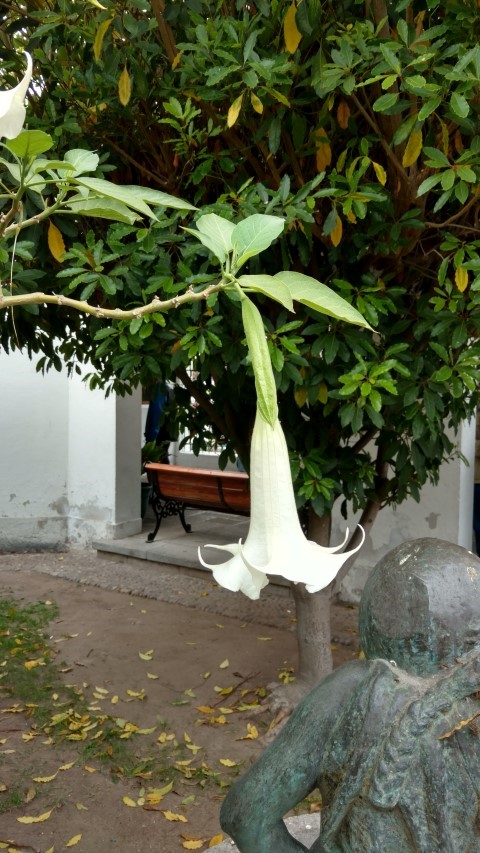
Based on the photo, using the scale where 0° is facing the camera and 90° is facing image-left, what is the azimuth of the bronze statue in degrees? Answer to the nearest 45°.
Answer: approximately 180°

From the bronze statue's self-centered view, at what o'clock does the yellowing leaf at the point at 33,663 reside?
The yellowing leaf is roughly at 11 o'clock from the bronze statue.

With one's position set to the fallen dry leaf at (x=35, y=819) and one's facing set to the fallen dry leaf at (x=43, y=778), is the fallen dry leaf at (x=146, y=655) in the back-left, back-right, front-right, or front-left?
front-right

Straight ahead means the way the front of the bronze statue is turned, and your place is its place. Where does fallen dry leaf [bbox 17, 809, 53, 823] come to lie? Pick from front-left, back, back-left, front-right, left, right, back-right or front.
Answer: front-left

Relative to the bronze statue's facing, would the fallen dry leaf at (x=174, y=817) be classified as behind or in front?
in front

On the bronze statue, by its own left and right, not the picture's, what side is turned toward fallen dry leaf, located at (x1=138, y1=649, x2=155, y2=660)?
front

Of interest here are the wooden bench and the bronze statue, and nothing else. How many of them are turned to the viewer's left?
0
